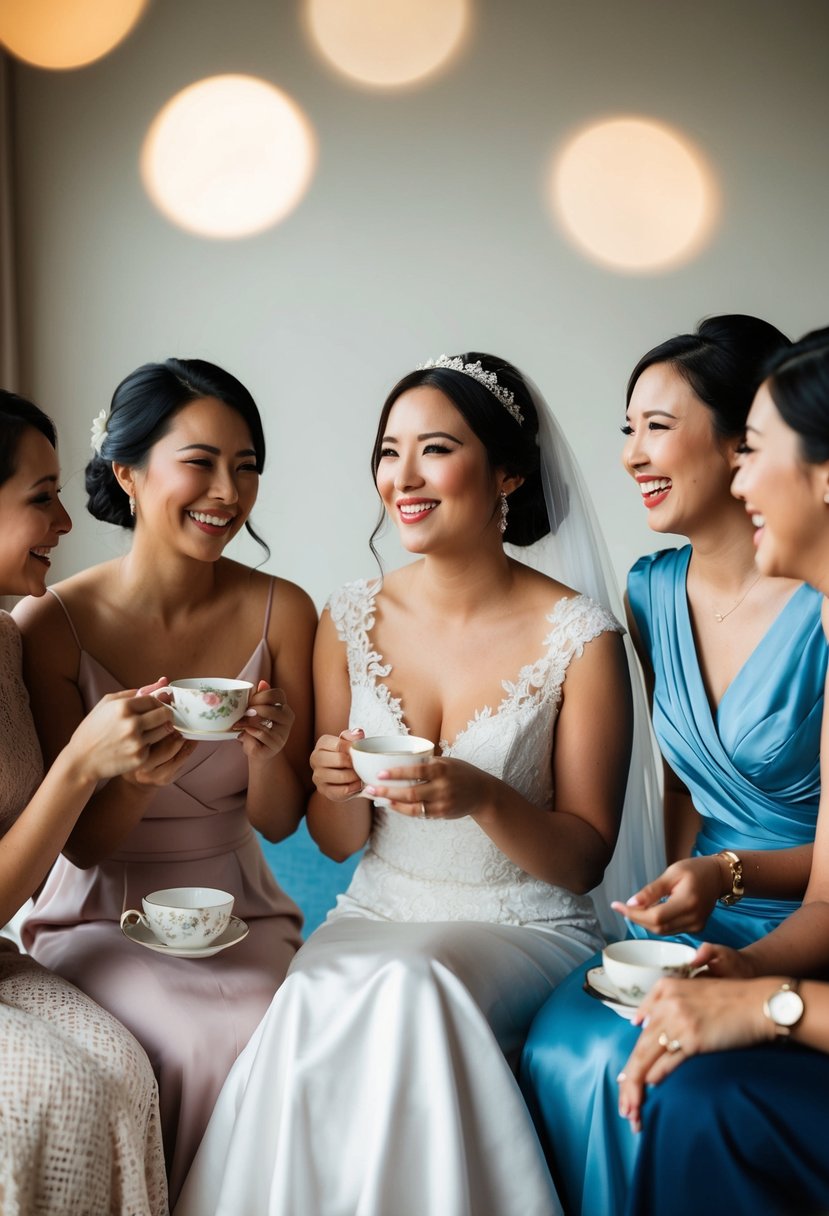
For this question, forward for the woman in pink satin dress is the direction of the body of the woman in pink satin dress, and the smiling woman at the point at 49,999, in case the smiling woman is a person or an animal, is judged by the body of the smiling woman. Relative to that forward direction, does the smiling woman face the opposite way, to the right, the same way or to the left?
to the left

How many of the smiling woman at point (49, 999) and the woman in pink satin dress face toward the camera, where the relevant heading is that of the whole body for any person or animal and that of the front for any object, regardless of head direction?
1

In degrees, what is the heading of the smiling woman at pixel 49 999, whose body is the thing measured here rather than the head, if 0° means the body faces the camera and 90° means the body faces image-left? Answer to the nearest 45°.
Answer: approximately 270°

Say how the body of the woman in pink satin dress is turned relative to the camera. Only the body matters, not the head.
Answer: toward the camera

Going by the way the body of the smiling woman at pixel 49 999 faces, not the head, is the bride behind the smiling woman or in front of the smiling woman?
in front

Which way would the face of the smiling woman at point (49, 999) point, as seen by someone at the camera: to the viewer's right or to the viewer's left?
to the viewer's right

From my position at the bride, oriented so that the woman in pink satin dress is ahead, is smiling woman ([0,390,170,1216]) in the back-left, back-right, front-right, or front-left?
front-left
